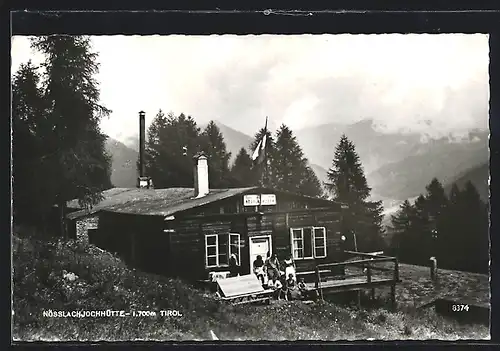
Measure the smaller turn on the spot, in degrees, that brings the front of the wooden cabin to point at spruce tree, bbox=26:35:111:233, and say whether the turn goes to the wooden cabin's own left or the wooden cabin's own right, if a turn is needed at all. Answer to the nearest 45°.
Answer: approximately 135° to the wooden cabin's own right

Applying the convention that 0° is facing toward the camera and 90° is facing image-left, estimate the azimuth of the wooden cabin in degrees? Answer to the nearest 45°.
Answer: approximately 315°

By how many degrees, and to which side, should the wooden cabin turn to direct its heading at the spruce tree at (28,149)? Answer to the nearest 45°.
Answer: approximately 135° to its right
